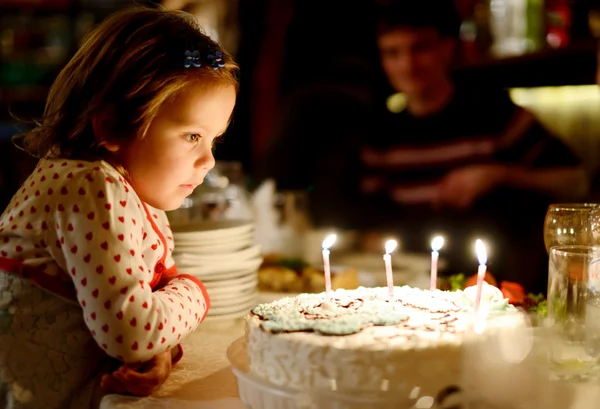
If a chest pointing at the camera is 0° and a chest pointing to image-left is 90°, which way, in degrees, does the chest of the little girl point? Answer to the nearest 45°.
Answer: approximately 270°

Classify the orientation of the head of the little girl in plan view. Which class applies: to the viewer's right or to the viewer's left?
to the viewer's right

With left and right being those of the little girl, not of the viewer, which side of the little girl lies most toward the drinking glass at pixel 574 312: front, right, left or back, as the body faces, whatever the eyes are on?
front

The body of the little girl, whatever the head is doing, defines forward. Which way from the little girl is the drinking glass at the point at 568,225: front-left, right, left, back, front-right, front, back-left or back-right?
front

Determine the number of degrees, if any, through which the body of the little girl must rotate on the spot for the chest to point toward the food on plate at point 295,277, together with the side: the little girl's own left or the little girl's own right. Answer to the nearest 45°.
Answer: approximately 45° to the little girl's own left

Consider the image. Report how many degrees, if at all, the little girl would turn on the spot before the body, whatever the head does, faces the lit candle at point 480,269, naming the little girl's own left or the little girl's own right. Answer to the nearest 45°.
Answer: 0° — they already face it

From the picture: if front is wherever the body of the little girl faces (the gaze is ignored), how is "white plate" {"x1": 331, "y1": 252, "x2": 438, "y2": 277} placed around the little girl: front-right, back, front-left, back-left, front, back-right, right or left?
front-left

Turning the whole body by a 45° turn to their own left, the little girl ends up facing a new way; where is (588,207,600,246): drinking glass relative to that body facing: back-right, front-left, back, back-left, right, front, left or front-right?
front-right
